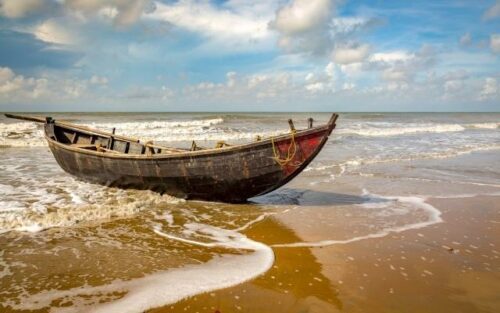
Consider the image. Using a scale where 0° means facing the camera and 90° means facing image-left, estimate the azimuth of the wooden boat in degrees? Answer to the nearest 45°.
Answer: approximately 270°
